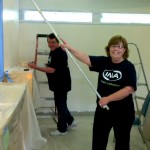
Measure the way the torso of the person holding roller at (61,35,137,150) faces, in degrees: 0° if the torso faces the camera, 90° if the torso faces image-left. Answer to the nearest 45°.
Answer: approximately 0°

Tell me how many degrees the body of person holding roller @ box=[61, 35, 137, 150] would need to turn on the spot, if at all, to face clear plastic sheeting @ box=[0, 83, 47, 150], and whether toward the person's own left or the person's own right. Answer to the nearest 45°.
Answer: approximately 45° to the person's own right

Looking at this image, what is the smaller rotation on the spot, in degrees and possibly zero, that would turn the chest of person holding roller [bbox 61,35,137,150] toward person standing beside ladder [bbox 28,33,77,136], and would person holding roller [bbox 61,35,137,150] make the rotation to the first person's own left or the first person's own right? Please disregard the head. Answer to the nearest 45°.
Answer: approximately 135° to the first person's own right

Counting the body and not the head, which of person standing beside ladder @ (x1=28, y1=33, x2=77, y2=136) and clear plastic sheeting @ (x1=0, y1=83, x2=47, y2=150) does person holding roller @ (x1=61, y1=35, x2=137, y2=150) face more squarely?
the clear plastic sheeting
